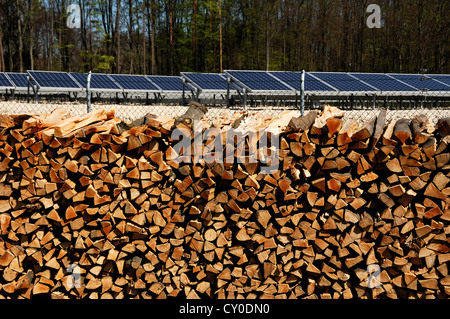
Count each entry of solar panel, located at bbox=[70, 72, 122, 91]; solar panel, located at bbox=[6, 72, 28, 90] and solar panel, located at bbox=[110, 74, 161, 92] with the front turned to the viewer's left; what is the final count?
0

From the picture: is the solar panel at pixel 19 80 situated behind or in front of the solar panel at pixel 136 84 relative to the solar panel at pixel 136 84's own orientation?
behind

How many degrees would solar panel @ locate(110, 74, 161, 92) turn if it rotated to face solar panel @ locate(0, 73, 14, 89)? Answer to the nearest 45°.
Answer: approximately 135° to its right

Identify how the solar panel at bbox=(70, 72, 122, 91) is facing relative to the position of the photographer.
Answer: facing the viewer and to the right of the viewer

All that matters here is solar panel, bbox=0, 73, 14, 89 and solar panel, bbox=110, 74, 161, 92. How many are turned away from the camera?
0

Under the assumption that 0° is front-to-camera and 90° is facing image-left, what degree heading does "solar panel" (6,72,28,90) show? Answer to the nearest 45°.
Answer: approximately 315°

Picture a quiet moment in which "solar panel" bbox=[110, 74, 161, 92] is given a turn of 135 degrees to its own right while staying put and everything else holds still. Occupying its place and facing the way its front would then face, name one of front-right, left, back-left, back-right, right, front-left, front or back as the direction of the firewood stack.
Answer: left

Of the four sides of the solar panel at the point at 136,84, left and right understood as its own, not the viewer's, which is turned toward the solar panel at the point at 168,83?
left

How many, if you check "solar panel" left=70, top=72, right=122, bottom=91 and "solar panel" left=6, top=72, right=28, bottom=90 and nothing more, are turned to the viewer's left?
0
